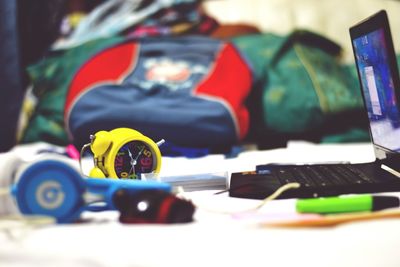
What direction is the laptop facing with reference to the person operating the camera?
facing to the left of the viewer
